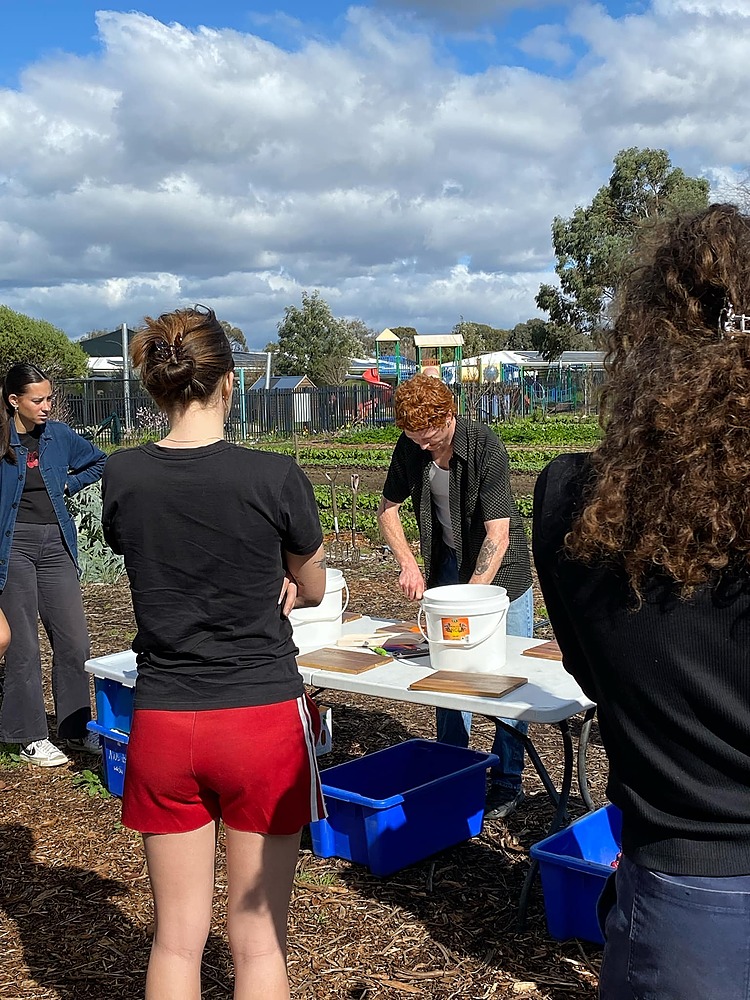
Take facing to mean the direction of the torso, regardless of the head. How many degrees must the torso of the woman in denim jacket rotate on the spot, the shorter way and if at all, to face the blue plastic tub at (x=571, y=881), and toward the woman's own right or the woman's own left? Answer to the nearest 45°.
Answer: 0° — they already face it

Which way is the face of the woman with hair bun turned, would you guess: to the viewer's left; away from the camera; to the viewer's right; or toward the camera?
away from the camera

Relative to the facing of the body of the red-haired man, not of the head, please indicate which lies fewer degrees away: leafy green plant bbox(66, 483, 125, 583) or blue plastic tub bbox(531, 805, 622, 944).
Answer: the blue plastic tub

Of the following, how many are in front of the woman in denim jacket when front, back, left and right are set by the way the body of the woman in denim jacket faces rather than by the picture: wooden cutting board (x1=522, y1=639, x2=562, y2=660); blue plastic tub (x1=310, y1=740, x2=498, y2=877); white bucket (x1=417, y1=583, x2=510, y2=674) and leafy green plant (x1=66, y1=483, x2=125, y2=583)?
3

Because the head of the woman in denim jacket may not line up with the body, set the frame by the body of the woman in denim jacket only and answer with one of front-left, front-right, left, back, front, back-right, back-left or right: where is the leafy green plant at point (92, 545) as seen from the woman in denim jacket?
back-left

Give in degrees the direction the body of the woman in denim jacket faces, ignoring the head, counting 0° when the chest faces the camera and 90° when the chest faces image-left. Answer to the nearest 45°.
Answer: approximately 315°

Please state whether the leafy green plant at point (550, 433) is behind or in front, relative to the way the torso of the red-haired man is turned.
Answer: behind

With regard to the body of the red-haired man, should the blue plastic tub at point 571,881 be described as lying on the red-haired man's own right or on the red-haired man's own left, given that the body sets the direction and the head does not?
on the red-haired man's own left

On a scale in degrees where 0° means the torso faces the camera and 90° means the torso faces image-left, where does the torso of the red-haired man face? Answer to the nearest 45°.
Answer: approximately 45°
